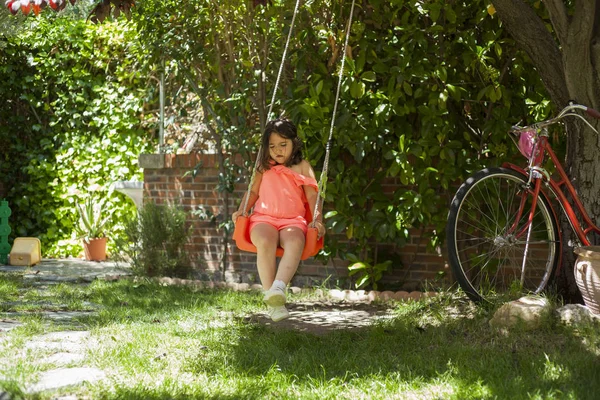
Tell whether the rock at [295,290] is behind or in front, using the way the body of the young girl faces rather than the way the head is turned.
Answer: behind

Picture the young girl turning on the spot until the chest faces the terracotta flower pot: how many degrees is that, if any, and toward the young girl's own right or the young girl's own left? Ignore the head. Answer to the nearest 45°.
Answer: approximately 135° to the young girl's own right

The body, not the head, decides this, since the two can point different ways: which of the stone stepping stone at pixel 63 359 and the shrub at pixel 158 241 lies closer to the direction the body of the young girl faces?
the stone stepping stone

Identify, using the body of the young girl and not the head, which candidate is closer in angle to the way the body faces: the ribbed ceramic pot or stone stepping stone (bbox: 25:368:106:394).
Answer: the stone stepping stone

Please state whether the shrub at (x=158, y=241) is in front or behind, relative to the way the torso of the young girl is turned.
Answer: behind

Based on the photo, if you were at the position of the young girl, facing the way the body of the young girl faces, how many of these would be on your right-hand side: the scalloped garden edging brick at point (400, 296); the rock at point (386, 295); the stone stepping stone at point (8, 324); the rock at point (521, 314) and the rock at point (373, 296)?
1

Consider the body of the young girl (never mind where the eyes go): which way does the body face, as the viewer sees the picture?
toward the camera

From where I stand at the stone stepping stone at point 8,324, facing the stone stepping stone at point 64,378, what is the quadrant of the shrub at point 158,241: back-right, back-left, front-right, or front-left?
back-left

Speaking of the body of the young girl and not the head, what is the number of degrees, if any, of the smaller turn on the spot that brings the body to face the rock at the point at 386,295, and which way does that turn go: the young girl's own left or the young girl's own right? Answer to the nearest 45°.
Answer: approximately 135° to the young girl's own left

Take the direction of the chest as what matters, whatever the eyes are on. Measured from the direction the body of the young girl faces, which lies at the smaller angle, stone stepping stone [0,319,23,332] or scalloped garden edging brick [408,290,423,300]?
the stone stepping stone

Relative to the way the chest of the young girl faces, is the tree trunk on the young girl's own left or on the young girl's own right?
on the young girl's own left

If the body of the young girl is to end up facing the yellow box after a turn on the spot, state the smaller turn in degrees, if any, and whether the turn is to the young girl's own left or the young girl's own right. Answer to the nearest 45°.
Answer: approximately 135° to the young girl's own right

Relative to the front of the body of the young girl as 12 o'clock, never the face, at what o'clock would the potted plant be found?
The potted plant is roughly at 5 o'clock from the young girl.

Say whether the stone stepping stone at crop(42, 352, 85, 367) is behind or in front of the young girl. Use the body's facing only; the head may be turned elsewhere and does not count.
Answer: in front

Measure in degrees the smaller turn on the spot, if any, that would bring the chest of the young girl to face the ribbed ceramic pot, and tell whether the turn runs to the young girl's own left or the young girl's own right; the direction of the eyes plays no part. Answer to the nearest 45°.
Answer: approximately 45° to the young girl's own left

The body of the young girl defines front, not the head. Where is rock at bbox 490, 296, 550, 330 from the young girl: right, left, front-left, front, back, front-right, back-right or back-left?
front-left
